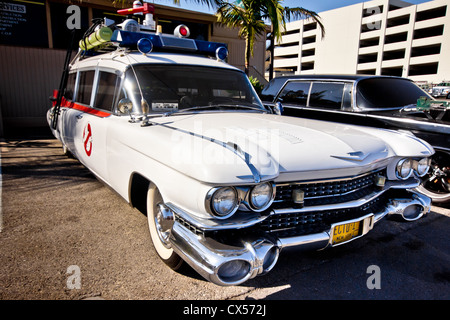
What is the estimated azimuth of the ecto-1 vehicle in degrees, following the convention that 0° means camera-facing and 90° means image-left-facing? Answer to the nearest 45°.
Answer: approximately 315°

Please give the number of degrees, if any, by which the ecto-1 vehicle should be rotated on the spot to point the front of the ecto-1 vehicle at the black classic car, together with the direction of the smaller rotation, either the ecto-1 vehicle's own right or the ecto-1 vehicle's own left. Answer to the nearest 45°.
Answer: approximately 90° to the ecto-1 vehicle's own left

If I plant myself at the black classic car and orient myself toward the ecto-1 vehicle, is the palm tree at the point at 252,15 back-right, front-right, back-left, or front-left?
back-right

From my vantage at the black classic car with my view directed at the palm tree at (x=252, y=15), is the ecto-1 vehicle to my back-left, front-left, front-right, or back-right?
back-left

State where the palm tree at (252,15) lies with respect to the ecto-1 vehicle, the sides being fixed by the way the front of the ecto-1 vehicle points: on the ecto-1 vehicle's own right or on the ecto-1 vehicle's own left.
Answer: on the ecto-1 vehicle's own left
